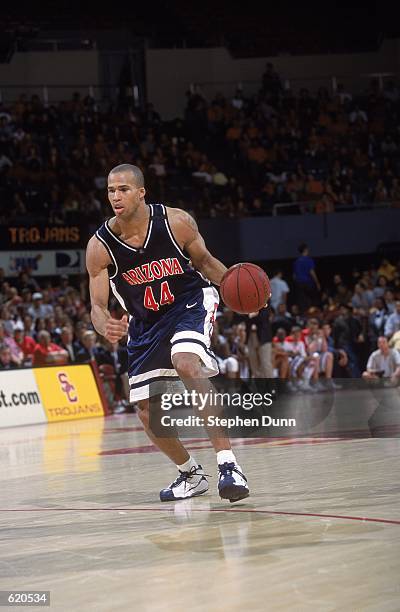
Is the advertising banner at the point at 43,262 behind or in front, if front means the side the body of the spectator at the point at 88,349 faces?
behind

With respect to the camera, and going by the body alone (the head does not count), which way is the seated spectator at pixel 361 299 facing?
toward the camera

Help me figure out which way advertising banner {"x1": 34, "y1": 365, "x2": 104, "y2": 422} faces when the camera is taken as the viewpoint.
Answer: facing the viewer

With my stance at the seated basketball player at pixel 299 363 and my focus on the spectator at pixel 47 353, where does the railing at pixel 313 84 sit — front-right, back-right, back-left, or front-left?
back-right

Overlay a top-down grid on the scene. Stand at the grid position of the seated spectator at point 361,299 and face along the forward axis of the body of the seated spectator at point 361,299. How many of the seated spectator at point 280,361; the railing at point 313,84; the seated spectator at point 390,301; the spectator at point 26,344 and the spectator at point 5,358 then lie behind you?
1

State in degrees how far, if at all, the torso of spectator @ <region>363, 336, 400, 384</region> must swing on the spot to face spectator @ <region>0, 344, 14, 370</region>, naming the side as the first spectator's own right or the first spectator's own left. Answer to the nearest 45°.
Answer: approximately 90° to the first spectator's own right

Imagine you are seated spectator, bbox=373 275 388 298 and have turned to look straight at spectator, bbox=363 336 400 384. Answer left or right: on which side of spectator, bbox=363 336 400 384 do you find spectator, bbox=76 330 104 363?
right

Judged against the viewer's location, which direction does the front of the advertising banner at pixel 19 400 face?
facing the viewer

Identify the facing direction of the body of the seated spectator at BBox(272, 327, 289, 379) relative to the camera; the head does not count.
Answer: toward the camera

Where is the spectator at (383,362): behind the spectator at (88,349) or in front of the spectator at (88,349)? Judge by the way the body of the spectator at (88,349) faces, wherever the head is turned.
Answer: in front
